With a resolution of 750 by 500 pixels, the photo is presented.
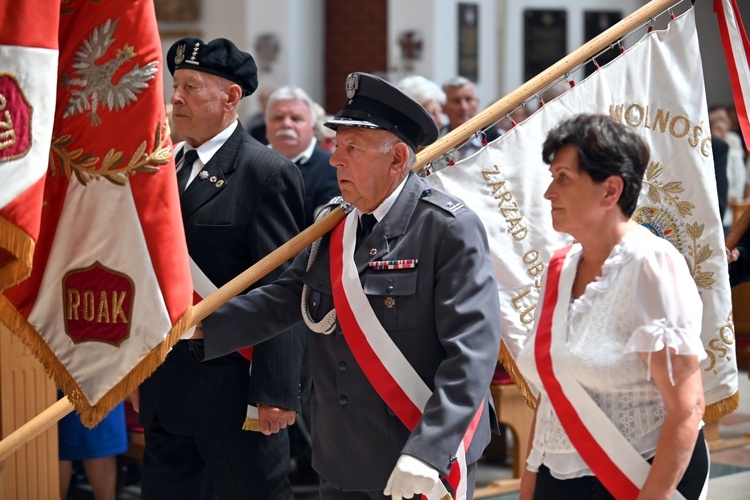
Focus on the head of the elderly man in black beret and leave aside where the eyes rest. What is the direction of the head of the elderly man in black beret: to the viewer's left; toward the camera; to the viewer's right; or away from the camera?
to the viewer's left

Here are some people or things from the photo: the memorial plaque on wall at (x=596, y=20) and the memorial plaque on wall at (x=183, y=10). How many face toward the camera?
2

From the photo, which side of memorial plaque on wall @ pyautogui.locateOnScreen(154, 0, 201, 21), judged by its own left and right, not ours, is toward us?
front

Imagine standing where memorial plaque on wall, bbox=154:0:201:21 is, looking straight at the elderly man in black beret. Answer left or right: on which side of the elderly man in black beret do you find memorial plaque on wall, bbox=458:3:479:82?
left

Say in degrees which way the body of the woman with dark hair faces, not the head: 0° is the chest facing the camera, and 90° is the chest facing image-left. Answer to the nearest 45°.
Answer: approximately 45°

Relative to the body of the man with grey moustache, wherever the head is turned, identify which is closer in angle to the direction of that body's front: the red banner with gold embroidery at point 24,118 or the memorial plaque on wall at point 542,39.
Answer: the red banner with gold embroidery

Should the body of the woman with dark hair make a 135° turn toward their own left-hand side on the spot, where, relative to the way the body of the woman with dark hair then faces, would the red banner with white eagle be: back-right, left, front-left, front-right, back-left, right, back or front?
back

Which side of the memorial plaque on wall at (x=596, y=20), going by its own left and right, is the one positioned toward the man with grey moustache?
front

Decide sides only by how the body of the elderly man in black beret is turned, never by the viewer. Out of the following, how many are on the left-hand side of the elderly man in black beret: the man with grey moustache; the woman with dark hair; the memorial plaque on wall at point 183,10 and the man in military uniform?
2

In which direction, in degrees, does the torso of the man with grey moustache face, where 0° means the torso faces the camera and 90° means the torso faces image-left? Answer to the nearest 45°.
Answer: approximately 45°

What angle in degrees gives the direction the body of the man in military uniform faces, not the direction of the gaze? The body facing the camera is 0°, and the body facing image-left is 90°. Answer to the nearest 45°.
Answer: approximately 45°
